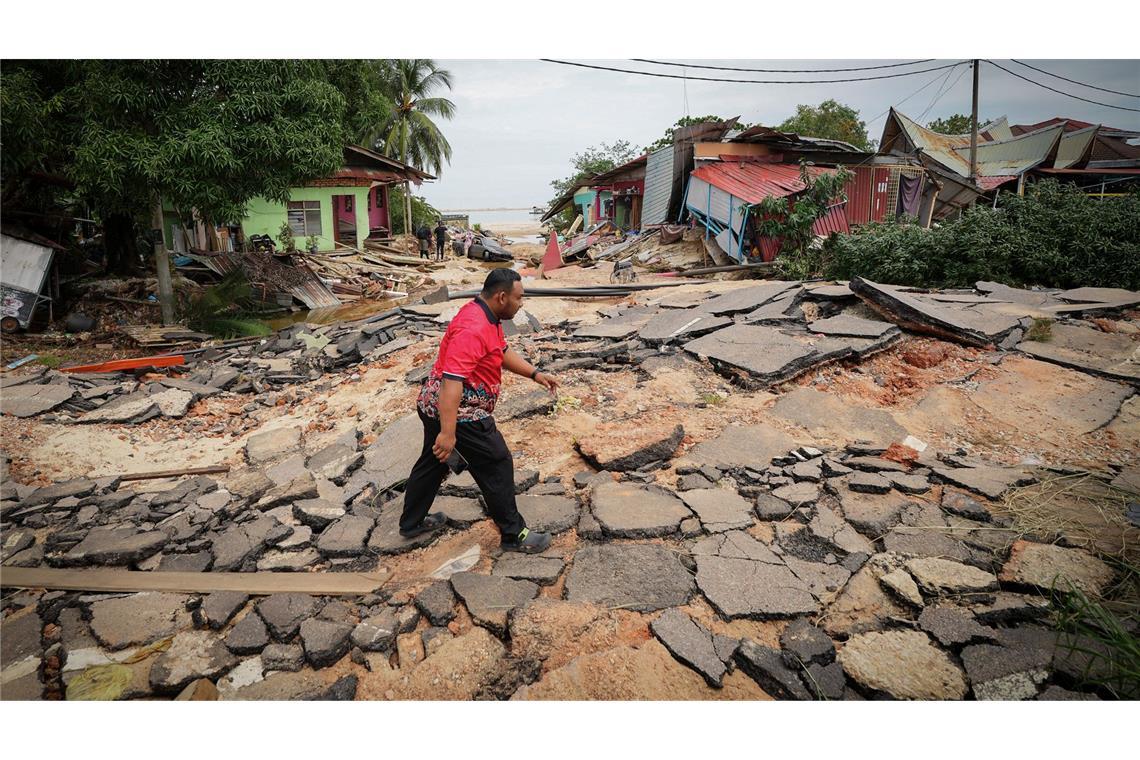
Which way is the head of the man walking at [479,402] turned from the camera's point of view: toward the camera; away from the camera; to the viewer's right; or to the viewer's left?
to the viewer's right

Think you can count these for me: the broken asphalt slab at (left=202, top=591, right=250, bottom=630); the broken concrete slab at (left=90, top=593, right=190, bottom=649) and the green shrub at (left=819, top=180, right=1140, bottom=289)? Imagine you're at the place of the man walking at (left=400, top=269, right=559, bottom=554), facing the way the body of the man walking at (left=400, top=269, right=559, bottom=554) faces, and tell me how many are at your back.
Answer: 2

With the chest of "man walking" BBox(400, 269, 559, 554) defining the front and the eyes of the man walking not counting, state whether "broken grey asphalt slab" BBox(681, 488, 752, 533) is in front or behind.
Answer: in front

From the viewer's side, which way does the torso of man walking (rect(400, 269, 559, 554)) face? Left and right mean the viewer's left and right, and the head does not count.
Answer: facing to the right of the viewer

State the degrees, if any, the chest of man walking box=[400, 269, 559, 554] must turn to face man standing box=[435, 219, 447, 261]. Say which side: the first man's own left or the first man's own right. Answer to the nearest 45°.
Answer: approximately 90° to the first man's own left

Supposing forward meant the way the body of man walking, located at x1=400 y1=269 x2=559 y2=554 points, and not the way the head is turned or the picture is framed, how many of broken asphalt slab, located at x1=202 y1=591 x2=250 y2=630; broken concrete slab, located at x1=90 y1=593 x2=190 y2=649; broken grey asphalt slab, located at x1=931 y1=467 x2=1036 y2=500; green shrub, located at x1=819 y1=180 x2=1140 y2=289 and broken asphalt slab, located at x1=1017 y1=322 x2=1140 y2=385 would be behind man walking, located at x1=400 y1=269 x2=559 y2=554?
2
